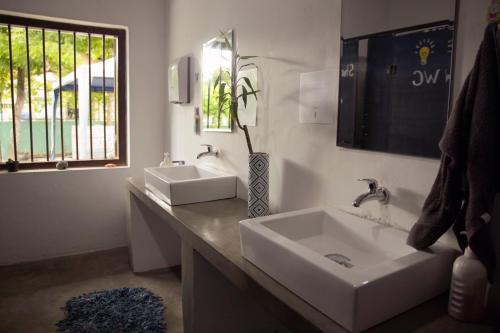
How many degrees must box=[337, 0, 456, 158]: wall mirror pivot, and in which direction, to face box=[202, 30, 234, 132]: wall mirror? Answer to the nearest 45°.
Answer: approximately 90° to its right

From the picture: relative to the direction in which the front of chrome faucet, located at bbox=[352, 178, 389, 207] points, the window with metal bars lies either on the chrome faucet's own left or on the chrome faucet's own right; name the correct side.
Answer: on the chrome faucet's own right

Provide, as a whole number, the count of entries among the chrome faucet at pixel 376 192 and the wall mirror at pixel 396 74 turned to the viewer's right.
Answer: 0

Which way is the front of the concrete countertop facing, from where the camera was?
facing the viewer and to the left of the viewer

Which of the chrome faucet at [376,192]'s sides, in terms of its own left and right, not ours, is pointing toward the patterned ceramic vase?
right

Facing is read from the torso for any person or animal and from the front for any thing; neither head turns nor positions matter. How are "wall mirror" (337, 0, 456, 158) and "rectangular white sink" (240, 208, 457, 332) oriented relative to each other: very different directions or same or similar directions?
same or similar directions

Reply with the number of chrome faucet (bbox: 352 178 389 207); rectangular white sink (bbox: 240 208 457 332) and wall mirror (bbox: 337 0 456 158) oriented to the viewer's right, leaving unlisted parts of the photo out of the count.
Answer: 0

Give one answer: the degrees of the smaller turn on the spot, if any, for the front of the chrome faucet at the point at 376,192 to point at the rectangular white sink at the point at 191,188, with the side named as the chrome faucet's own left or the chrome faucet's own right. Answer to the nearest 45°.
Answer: approximately 90° to the chrome faucet's own right

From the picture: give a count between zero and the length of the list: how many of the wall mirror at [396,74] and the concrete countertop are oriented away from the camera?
0

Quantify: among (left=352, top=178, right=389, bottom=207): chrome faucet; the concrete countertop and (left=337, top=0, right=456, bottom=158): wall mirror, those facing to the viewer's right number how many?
0

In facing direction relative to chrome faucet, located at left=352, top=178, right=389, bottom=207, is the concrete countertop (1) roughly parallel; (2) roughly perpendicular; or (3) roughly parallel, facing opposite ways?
roughly parallel
